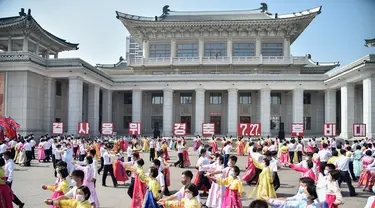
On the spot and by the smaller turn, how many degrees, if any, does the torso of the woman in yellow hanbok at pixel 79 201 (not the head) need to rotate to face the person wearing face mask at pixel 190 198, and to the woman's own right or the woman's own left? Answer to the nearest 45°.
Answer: approximately 135° to the woman's own left

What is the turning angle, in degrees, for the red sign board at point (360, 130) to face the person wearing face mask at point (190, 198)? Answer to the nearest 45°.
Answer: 0° — it already faces them

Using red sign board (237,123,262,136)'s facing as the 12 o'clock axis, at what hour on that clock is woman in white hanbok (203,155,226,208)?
The woman in white hanbok is roughly at 12 o'clock from the red sign board.

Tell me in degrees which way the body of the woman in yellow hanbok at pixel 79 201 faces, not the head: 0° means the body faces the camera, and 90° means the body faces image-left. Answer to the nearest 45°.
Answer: approximately 45°

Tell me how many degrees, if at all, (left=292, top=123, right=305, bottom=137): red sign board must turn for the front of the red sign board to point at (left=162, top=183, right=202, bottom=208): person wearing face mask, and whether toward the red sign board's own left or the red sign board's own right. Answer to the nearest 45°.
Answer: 0° — it already faces them

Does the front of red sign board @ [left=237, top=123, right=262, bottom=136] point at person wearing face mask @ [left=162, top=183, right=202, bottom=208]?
yes

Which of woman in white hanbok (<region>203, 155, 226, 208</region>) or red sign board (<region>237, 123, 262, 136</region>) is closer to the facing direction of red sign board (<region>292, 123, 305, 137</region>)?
the woman in white hanbok

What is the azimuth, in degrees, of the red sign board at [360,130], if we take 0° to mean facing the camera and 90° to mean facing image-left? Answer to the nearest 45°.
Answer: approximately 0°
